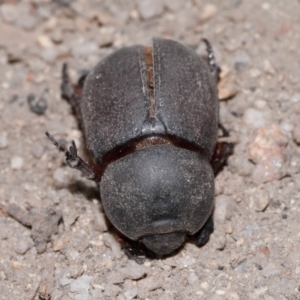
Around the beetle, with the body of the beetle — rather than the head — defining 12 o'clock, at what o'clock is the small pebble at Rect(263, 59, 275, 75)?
The small pebble is roughly at 7 o'clock from the beetle.

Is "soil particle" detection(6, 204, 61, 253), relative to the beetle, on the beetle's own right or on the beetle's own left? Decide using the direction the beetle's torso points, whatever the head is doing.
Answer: on the beetle's own right

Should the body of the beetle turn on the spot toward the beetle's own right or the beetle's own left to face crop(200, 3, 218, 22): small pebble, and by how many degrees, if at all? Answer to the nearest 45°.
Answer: approximately 180°

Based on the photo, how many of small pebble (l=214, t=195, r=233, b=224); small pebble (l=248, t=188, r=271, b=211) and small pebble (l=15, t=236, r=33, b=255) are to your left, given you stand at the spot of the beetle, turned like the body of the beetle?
2

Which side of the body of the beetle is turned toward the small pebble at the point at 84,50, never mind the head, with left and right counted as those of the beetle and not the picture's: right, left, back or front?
back

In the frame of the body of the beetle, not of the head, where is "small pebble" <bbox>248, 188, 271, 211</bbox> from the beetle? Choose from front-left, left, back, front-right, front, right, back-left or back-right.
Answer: left

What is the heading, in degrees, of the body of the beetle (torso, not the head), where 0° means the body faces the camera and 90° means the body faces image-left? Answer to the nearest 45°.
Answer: approximately 0°

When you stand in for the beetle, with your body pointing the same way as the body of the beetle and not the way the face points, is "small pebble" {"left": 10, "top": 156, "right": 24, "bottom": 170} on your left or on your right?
on your right

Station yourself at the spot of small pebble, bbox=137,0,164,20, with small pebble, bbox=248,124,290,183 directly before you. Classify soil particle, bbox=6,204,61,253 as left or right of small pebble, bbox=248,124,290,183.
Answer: right

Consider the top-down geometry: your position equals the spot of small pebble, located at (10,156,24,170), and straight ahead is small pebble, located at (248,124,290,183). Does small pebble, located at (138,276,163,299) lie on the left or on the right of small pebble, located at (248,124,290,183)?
right

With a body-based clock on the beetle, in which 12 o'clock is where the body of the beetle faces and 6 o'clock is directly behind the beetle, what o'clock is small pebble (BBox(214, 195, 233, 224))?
The small pebble is roughly at 9 o'clock from the beetle.

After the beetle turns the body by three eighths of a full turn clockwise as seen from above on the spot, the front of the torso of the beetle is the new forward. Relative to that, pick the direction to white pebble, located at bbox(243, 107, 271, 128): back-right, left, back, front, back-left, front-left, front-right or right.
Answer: right

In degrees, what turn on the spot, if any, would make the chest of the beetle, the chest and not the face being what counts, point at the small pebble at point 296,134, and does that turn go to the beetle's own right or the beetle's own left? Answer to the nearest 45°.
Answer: approximately 135° to the beetle's own left
